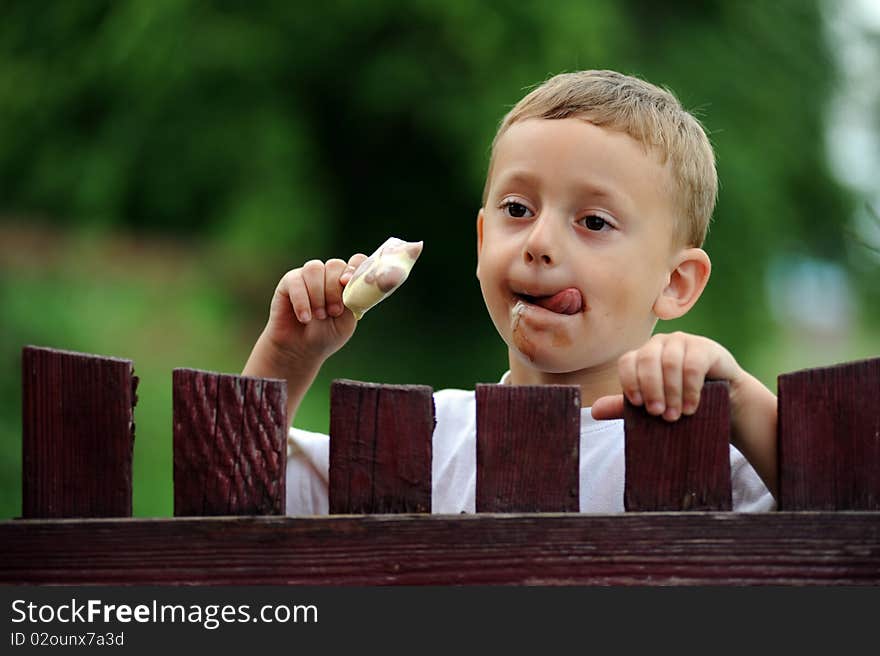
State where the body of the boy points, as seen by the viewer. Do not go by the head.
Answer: toward the camera

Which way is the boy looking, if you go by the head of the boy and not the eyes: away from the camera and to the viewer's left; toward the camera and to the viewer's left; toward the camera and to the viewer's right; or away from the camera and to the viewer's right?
toward the camera and to the viewer's left
